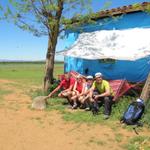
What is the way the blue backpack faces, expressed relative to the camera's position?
facing the viewer and to the left of the viewer

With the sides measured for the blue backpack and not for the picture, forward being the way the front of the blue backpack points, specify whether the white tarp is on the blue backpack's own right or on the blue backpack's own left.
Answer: on the blue backpack's own right

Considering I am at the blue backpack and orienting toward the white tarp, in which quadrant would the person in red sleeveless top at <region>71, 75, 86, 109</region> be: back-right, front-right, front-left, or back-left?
front-left

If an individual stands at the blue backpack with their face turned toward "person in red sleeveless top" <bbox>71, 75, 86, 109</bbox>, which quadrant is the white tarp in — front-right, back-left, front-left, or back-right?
front-right

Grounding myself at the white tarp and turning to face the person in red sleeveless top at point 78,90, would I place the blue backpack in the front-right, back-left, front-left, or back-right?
front-left

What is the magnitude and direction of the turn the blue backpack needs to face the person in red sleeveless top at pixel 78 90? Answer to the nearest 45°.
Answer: approximately 90° to its right
